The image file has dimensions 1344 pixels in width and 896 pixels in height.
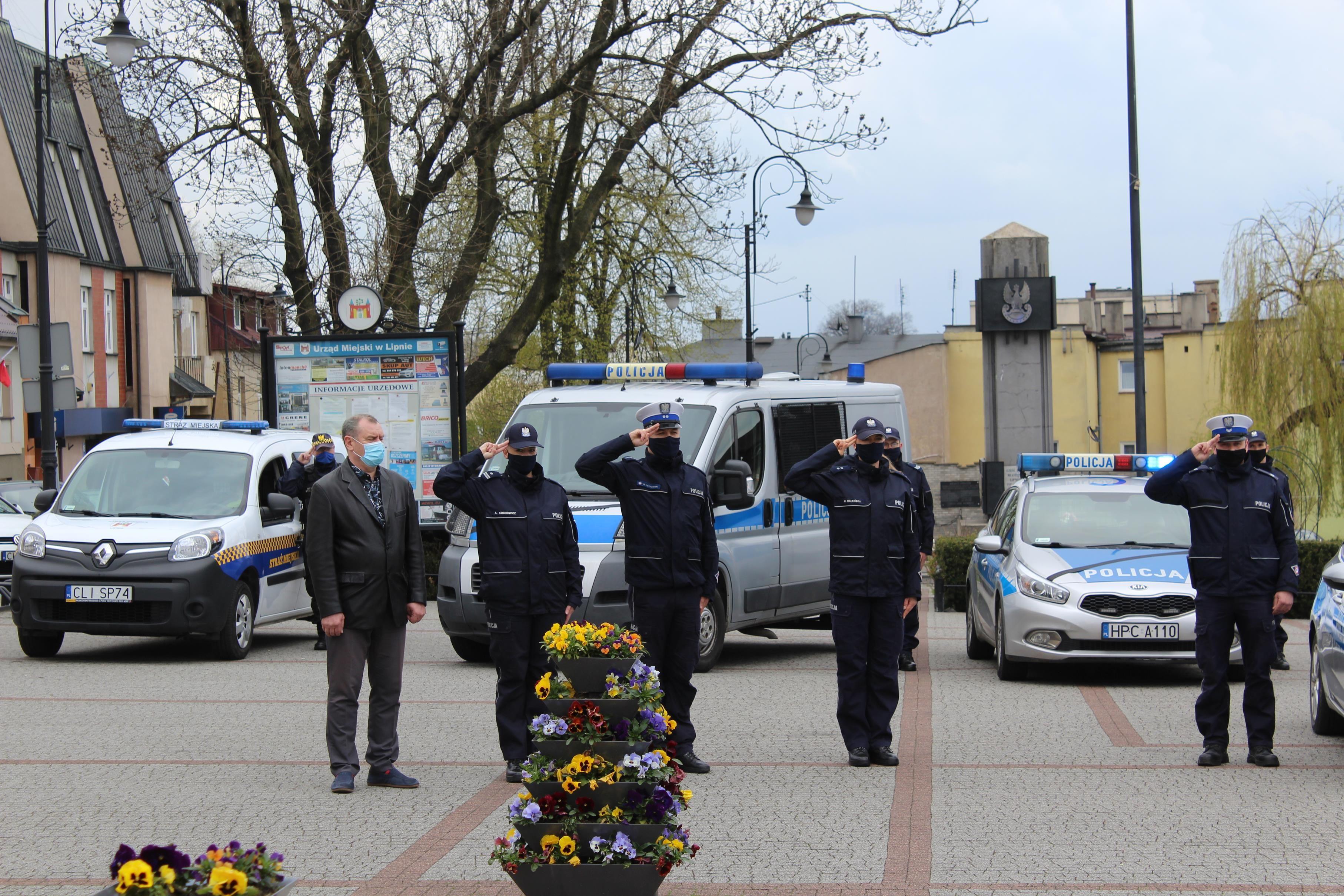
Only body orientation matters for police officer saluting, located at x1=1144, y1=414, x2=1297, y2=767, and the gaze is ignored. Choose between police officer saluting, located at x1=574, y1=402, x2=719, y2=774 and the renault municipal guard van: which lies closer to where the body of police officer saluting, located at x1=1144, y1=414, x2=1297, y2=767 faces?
the police officer saluting

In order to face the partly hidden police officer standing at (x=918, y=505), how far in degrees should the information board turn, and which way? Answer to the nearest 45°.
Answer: approximately 45° to its left

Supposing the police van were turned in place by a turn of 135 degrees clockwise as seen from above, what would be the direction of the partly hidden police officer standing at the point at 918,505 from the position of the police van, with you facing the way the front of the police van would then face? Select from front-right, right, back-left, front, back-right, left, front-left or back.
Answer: right

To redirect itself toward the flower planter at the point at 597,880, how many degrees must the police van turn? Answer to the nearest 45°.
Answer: approximately 45° to its left

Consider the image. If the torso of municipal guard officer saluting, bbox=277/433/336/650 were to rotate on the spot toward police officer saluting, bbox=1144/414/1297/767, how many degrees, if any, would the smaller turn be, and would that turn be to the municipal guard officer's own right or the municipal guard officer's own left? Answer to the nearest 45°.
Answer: approximately 45° to the municipal guard officer's own left

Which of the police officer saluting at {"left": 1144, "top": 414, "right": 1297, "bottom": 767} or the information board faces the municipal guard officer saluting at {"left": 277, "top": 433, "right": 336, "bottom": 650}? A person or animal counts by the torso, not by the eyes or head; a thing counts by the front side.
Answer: the information board

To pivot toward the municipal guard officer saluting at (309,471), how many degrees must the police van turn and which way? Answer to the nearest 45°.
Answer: approximately 45° to its right

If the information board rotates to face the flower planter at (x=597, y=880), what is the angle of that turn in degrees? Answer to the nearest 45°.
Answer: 0° — it already faces it

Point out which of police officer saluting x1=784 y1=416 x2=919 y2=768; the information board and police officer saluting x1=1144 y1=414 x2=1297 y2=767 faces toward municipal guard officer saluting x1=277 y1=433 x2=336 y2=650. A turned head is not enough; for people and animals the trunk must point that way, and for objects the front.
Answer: the information board
